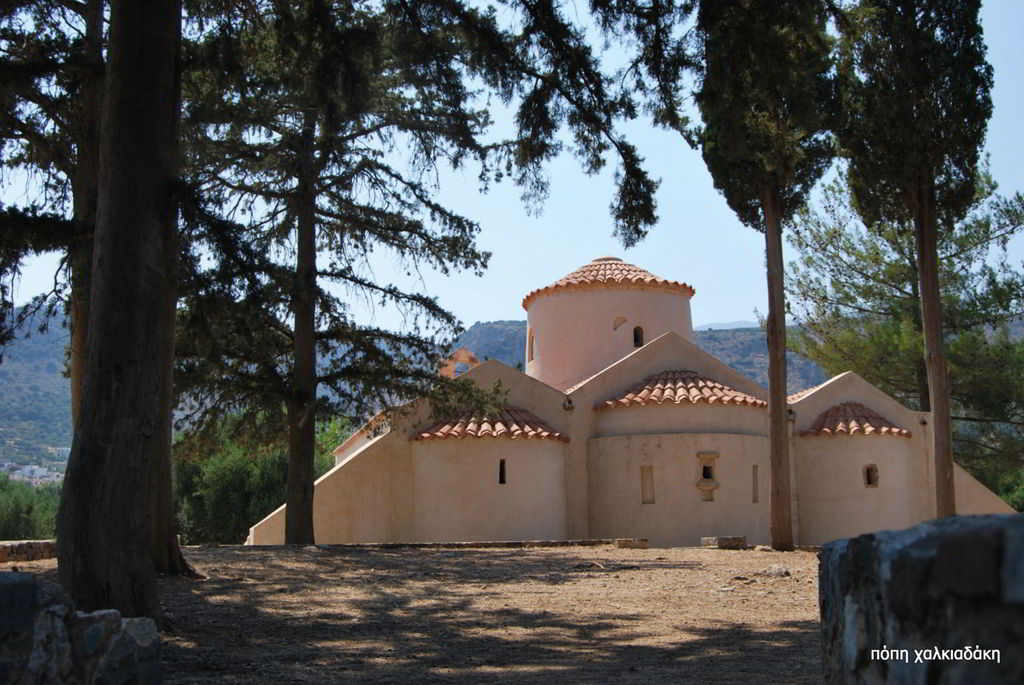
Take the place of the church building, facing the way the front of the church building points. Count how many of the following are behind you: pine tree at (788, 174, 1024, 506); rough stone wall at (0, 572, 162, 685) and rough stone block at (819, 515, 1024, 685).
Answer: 2

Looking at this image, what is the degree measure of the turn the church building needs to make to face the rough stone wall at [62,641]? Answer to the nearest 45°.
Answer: approximately 180°

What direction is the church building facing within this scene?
away from the camera

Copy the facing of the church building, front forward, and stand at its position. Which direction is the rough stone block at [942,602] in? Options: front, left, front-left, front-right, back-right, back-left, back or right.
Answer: back

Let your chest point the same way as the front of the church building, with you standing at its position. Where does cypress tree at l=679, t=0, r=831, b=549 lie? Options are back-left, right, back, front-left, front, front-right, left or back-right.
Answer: back

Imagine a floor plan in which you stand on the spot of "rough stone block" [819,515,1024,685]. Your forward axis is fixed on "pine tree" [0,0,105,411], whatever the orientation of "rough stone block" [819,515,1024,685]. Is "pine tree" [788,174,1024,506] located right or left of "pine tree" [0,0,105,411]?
right

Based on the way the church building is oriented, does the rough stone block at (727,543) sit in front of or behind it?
behind

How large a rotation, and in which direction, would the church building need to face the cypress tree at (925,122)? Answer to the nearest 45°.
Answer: approximately 135° to its right
